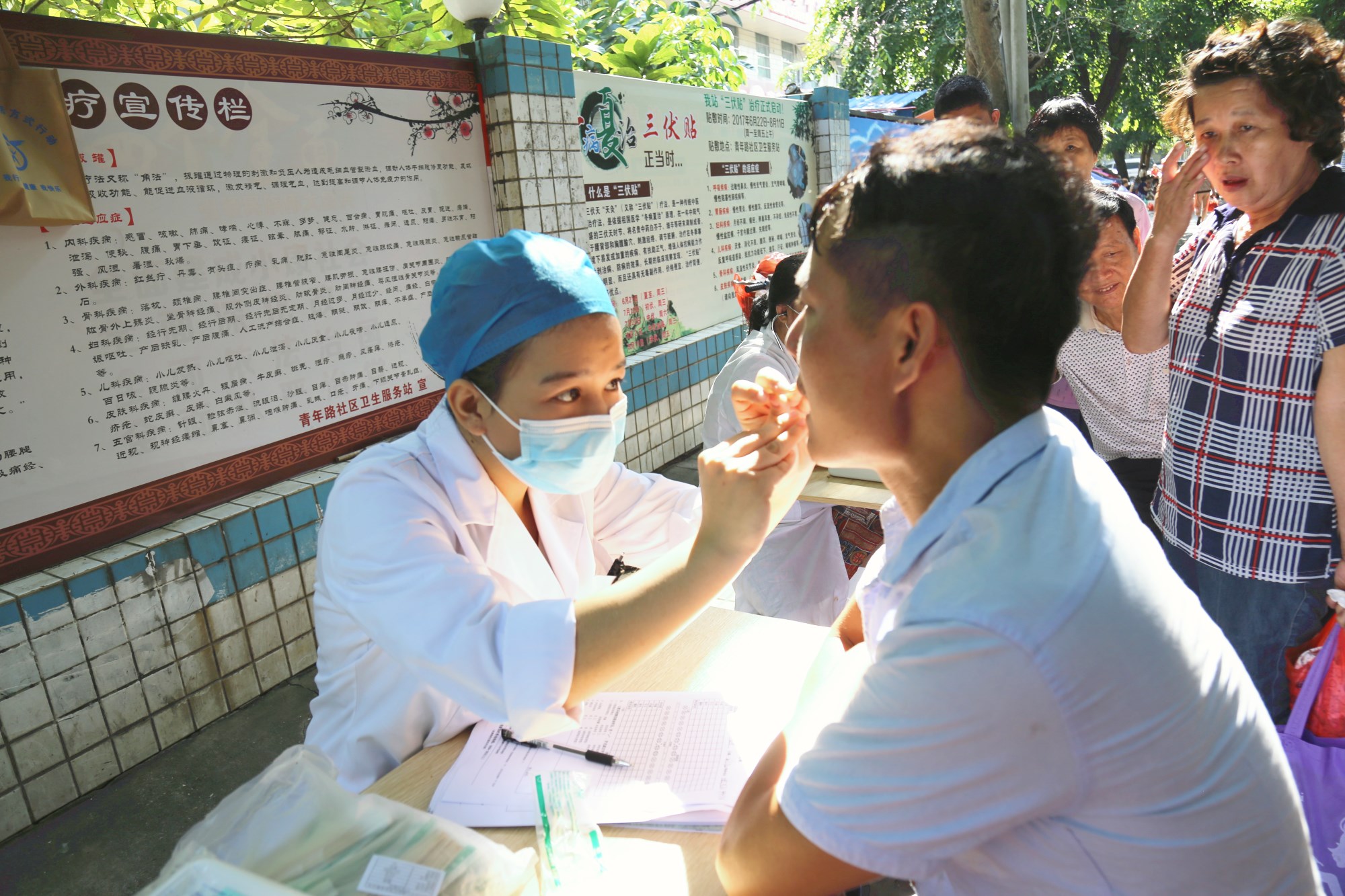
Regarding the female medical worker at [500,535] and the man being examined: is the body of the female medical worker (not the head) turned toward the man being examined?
yes

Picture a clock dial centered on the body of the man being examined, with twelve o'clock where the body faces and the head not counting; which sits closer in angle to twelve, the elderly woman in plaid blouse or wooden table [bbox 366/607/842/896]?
the wooden table

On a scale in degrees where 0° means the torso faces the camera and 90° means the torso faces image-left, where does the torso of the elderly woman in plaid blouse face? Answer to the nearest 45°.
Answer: approximately 45°
